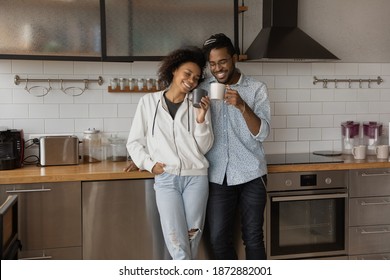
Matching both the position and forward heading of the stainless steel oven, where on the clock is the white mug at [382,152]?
The white mug is roughly at 8 o'clock from the stainless steel oven.

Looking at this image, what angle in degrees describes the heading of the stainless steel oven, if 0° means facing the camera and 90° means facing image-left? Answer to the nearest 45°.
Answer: approximately 0°

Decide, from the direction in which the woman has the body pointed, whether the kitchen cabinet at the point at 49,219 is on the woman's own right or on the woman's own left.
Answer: on the woman's own right

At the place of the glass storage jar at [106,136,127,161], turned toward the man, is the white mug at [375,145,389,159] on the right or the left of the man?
left

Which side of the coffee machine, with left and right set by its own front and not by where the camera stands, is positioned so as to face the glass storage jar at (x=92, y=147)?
left

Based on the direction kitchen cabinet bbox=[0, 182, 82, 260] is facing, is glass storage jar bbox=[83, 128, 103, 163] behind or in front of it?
behind

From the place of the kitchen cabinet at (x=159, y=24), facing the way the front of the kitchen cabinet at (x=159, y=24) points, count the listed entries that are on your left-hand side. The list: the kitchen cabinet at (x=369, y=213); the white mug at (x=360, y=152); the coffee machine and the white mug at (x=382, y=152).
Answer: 3

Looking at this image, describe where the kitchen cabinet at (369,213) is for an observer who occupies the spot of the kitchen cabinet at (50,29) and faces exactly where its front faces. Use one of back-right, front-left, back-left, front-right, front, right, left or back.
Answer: left

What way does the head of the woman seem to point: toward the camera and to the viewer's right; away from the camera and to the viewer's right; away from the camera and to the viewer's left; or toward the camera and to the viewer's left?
toward the camera and to the viewer's right
